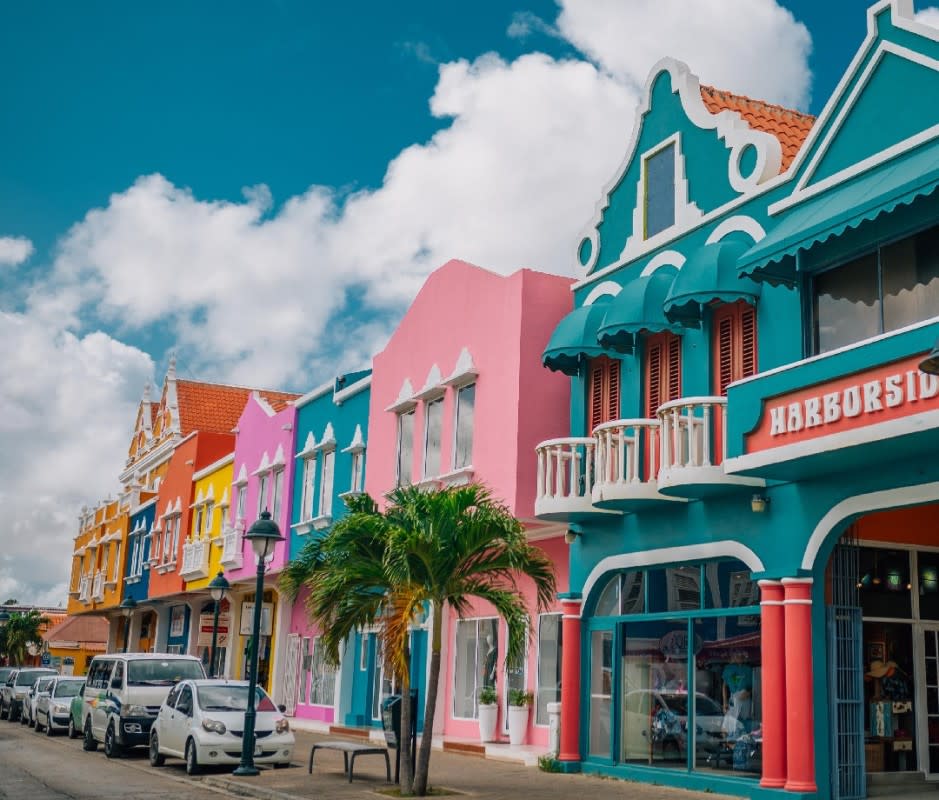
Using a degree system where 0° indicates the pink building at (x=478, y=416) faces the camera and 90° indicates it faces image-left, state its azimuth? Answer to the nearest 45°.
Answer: approximately 45°

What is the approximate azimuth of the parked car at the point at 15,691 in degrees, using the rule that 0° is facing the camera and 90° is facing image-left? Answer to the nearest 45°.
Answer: approximately 315°

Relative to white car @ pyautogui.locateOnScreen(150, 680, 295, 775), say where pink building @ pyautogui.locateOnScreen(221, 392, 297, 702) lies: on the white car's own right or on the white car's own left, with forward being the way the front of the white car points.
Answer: on the white car's own left

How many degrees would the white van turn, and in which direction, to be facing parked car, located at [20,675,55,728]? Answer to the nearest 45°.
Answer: approximately 135° to its left

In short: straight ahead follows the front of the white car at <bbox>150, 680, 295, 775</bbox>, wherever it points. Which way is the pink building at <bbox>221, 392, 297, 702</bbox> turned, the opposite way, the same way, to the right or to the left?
to the right

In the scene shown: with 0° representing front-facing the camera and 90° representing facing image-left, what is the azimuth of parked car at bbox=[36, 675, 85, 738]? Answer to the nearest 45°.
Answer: approximately 315°

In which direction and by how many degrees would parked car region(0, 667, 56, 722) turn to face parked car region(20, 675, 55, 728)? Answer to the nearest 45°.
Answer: approximately 45° to its right

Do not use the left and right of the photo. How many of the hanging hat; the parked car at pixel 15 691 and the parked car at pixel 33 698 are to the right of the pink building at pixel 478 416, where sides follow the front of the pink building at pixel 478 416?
2

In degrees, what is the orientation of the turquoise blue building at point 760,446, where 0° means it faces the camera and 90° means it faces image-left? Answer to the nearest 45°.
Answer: approximately 45°

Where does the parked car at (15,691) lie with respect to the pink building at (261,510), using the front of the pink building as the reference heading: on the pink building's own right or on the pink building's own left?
on the pink building's own right
